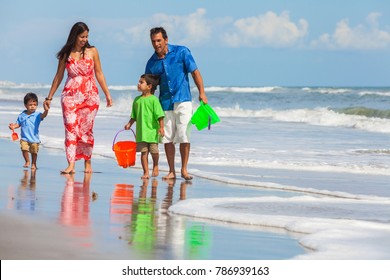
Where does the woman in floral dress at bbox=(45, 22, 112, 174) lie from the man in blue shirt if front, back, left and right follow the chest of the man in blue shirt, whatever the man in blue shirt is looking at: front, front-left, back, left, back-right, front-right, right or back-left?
front-right

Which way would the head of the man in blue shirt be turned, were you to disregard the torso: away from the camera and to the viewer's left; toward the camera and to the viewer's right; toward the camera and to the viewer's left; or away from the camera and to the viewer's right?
toward the camera and to the viewer's left

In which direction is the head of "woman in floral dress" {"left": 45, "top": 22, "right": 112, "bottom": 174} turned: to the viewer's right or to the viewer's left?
to the viewer's right

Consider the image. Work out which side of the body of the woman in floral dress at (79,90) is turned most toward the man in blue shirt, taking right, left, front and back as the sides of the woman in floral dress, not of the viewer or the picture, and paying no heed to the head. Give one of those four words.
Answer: left

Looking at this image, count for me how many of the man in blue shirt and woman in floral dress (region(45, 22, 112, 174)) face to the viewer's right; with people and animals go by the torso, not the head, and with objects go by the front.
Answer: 0

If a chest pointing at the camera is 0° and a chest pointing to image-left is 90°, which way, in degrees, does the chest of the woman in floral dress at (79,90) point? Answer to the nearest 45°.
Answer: approximately 0°
